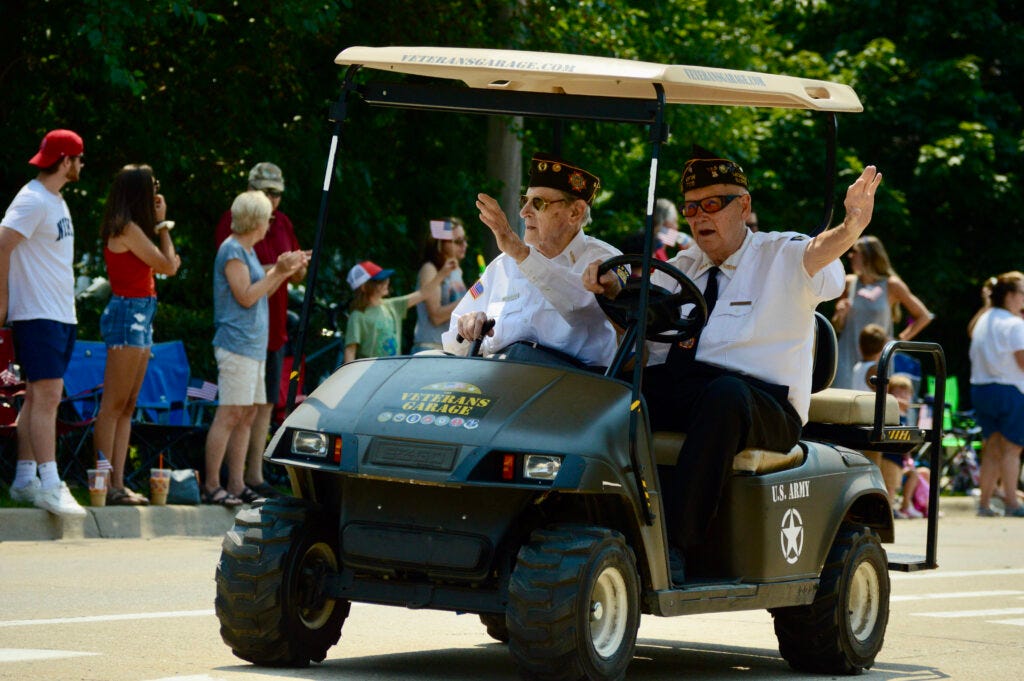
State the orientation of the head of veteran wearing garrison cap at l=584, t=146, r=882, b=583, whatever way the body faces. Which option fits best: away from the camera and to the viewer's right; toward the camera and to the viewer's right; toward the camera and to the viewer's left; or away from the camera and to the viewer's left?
toward the camera and to the viewer's left

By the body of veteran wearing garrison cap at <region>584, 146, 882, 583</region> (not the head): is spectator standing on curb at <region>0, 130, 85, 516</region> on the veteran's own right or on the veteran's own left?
on the veteran's own right

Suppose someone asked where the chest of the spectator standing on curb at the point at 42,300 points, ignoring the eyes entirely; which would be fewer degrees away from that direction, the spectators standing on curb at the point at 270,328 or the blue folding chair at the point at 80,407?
the spectators standing on curb

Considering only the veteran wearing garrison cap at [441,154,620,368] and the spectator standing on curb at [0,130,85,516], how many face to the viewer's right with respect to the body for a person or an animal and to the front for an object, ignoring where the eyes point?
1

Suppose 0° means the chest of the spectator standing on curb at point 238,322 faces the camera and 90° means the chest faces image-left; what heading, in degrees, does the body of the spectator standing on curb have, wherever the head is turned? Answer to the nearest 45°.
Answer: approximately 270°

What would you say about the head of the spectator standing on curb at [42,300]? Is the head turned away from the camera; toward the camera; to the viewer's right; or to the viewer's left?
to the viewer's right

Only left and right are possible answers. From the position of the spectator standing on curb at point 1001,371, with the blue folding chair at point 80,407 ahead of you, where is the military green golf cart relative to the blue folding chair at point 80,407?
left

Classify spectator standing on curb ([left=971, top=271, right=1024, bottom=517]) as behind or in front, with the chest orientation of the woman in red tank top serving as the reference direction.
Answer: in front

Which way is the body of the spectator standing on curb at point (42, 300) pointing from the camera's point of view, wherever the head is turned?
to the viewer's right

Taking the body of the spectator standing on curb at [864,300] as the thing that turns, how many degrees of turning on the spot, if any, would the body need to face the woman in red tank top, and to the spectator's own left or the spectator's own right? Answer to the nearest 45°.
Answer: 0° — they already face them

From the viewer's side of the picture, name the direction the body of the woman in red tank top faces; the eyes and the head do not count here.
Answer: to the viewer's right
